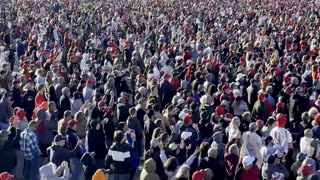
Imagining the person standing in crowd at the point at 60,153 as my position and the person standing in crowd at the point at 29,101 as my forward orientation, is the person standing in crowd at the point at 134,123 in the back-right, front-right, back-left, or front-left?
front-right

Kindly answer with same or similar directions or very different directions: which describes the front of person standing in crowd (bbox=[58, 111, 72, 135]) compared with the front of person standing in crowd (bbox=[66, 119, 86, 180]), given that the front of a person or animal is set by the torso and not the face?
same or similar directions

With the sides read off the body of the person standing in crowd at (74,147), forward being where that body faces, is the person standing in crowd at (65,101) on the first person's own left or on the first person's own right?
on the first person's own left

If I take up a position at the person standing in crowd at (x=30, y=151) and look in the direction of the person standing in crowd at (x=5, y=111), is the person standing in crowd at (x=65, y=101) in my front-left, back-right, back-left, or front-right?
front-right
